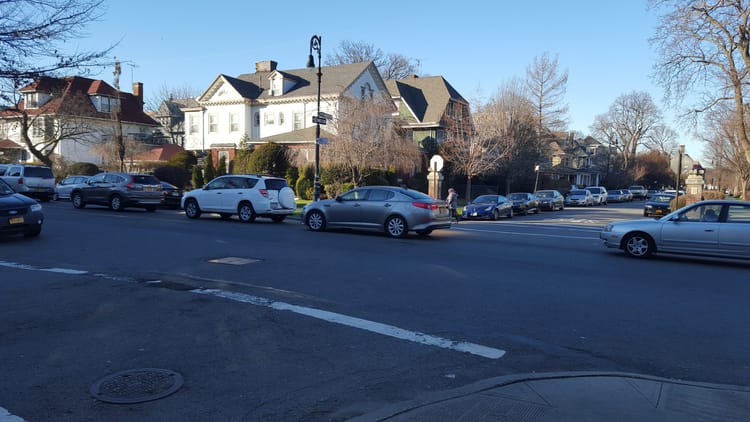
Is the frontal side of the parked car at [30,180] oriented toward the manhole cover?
no

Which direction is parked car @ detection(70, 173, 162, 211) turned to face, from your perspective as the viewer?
facing away from the viewer and to the left of the viewer

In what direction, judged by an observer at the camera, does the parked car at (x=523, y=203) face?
facing the viewer and to the left of the viewer

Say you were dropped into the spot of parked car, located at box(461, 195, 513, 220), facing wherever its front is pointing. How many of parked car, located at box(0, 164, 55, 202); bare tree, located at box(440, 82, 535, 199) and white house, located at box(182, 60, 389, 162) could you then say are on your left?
0

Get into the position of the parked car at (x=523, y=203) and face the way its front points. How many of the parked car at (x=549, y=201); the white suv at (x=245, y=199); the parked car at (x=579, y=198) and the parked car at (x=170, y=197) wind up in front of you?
2

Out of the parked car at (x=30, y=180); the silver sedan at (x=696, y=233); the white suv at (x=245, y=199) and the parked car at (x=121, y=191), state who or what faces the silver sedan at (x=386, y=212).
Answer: the silver sedan at (x=696, y=233)

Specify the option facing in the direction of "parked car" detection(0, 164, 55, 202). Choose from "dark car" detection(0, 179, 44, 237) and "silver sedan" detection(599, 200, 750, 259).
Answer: the silver sedan

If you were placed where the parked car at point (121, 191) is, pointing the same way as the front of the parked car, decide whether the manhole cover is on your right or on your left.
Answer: on your left

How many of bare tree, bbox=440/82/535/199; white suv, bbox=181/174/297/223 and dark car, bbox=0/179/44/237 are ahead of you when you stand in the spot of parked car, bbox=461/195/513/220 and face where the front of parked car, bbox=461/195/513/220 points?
2

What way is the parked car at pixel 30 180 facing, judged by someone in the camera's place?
facing away from the viewer and to the left of the viewer

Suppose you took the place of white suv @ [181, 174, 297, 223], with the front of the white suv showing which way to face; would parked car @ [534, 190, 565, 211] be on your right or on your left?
on your right

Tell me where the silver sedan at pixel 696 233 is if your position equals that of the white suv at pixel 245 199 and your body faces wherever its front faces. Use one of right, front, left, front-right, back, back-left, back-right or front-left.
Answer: back

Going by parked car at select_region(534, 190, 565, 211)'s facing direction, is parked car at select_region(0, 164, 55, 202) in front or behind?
in front

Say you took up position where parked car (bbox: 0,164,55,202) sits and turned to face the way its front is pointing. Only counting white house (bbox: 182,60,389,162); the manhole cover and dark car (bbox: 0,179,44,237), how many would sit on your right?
1

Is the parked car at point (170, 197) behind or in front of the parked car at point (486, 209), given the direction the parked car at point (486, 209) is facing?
in front

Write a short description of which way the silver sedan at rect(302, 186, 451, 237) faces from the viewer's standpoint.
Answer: facing away from the viewer and to the left of the viewer

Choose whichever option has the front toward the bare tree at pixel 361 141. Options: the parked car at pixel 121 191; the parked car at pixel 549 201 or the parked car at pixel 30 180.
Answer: the parked car at pixel 549 201

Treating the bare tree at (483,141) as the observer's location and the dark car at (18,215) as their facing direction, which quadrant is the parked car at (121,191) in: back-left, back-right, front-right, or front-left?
front-right

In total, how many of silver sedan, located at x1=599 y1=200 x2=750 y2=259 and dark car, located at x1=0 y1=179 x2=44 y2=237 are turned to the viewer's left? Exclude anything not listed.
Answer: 1

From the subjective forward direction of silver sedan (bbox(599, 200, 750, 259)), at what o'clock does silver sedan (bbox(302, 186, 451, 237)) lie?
silver sedan (bbox(302, 186, 451, 237)) is roughly at 12 o'clock from silver sedan (bbox(599, 200, 750, 259)).

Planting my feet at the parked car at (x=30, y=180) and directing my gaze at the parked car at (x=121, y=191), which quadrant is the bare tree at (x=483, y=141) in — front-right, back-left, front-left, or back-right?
front-left

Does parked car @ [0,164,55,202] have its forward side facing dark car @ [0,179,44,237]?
no

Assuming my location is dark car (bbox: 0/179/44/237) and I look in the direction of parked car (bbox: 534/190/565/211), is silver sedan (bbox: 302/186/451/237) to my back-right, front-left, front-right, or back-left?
front-right

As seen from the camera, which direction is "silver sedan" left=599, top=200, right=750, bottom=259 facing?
to the viewer's left
